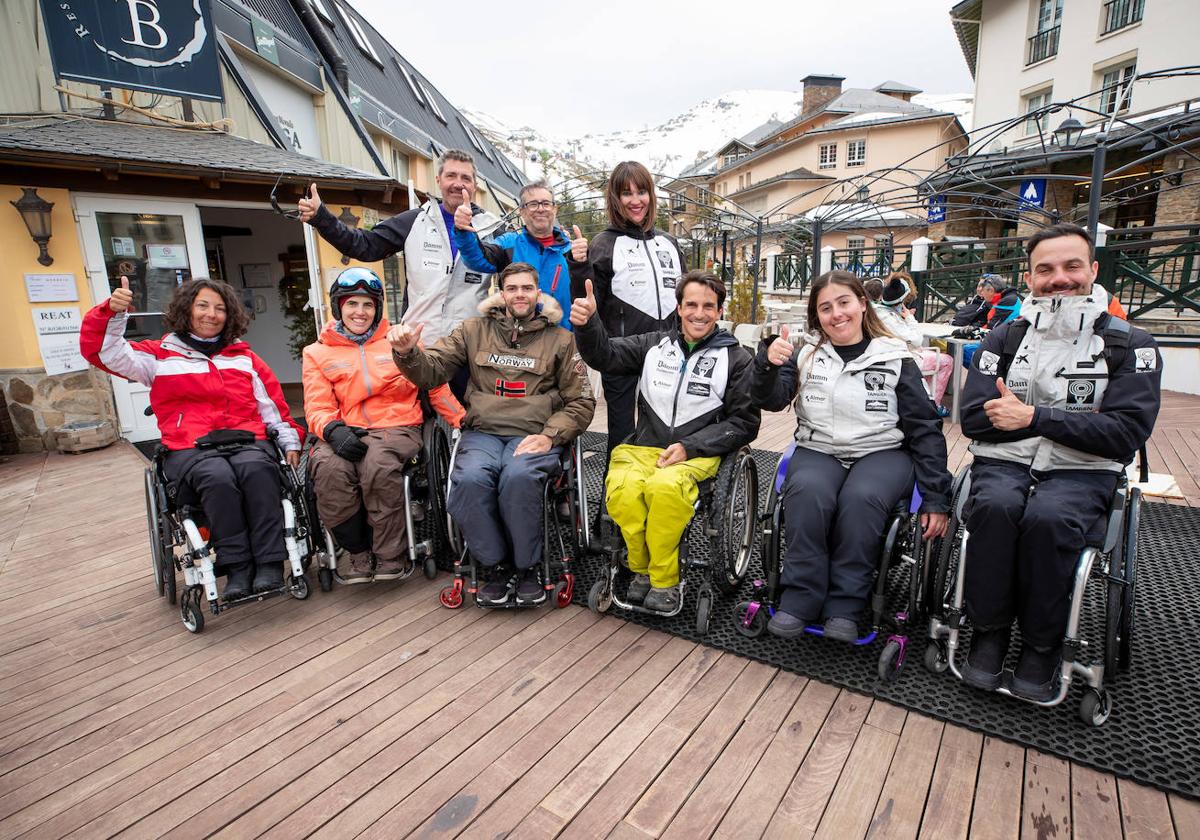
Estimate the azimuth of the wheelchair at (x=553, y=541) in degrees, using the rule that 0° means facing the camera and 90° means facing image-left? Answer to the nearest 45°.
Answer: approximately 0°

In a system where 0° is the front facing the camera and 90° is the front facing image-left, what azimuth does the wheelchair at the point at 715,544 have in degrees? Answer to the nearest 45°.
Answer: approximately 45°

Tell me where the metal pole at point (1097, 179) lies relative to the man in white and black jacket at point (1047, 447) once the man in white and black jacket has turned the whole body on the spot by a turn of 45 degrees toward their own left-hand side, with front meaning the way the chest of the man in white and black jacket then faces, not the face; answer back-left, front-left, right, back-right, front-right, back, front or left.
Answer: back-left

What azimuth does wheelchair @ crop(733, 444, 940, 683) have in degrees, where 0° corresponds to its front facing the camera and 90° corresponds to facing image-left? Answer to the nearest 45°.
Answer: approximately 45°

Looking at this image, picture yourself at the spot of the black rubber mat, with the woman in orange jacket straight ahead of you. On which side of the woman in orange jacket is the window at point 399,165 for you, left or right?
right

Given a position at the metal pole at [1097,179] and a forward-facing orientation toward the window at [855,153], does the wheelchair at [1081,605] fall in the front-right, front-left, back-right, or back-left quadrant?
back-left

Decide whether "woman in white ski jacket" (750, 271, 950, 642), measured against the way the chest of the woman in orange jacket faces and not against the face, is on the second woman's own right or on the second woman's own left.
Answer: on the second woman's own left

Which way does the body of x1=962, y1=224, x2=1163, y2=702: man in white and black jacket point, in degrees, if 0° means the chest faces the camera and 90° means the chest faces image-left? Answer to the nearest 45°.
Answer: approximately 0°

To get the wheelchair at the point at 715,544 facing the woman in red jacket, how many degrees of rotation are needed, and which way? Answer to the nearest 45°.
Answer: approximately 45° to its right
